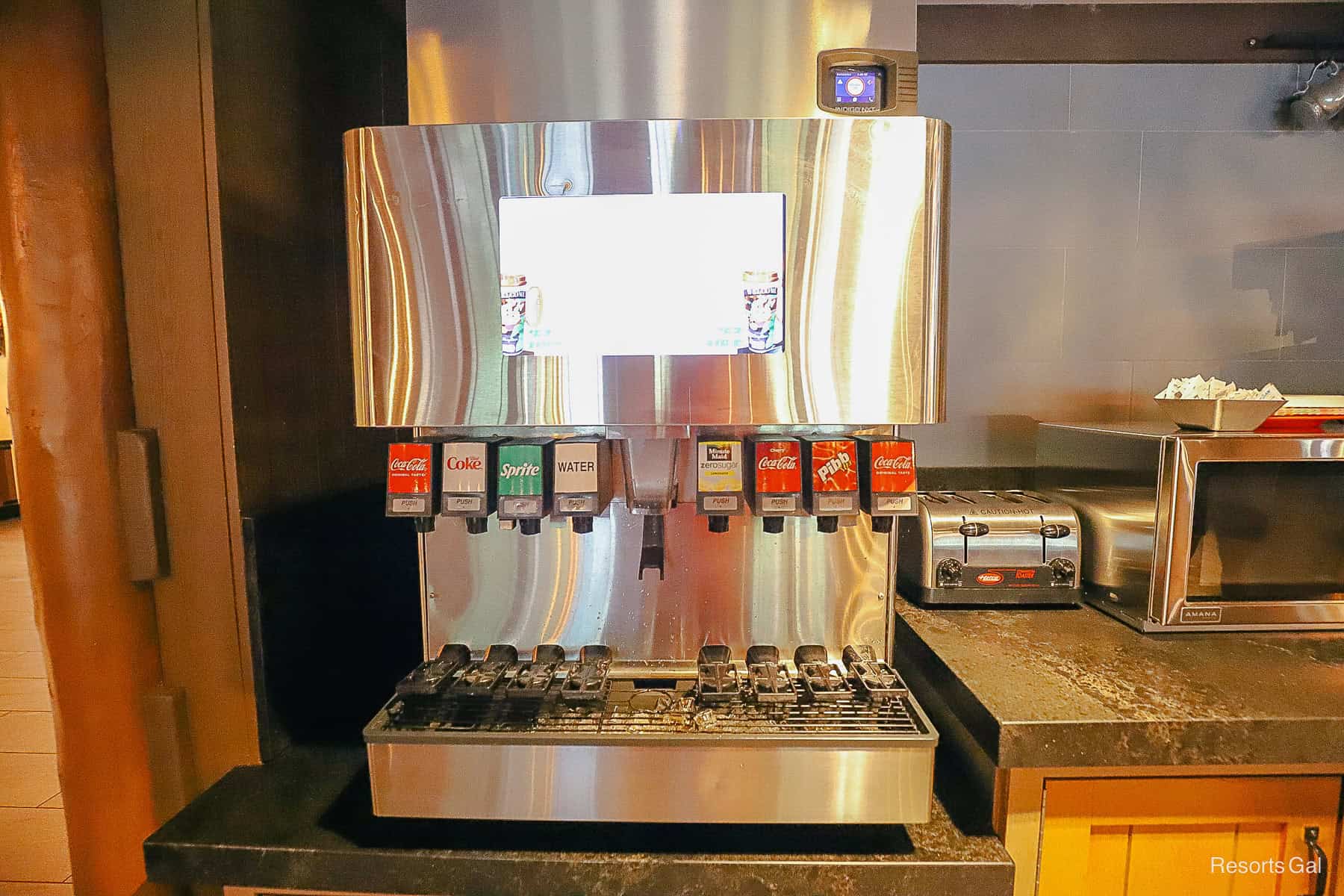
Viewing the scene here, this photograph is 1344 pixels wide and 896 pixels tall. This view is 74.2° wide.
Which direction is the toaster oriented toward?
toward the camera

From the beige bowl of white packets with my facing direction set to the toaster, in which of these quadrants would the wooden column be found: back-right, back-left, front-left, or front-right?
front-left

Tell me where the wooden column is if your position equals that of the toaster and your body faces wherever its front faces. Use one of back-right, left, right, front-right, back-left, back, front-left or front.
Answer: front-right
